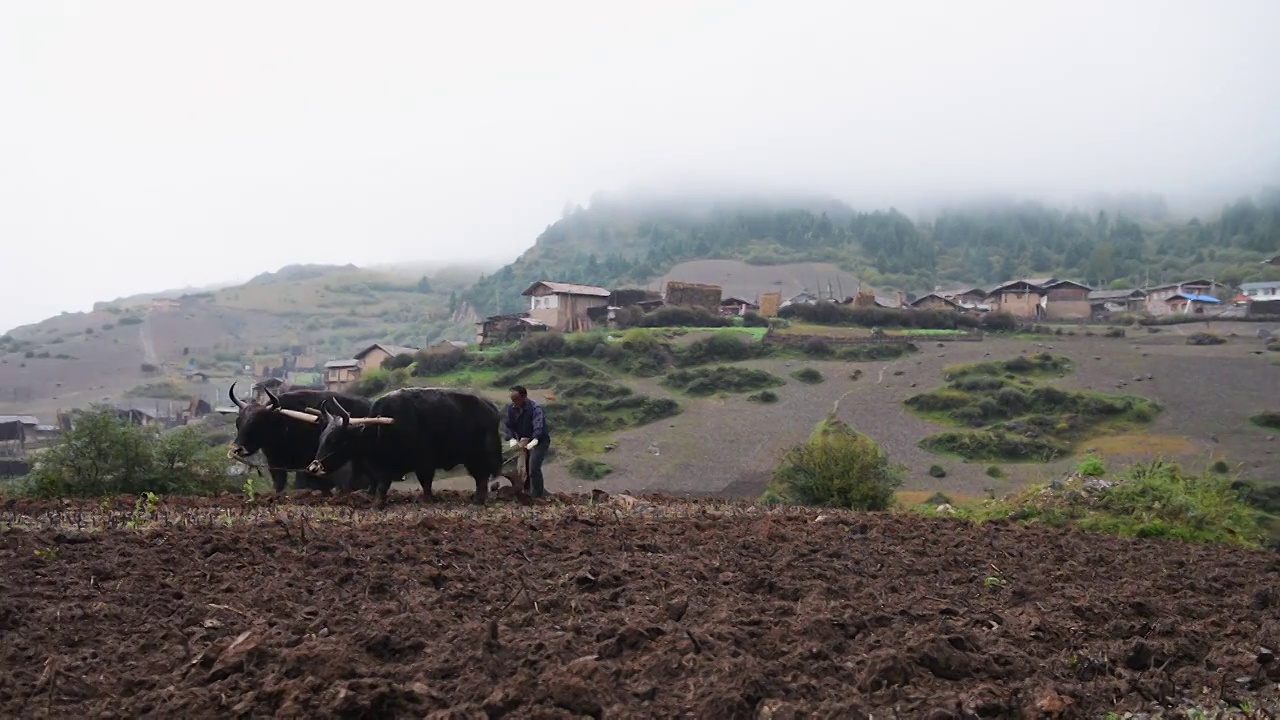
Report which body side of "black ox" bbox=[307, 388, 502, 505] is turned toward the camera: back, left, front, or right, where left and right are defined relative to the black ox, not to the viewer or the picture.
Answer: left

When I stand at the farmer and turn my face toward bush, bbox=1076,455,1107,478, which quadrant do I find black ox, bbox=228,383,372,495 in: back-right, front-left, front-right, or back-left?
back-left

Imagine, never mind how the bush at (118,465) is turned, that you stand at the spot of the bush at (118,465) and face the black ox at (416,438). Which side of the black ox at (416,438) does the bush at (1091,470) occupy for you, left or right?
left

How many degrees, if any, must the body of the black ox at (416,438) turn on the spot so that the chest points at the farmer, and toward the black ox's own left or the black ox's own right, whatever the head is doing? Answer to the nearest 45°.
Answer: approximately 180°

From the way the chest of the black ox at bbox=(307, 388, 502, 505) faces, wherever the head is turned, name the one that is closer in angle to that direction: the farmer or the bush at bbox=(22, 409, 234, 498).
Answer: the bush

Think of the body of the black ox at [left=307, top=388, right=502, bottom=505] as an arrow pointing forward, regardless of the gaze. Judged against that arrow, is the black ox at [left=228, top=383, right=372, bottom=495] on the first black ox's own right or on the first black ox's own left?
on the first black ox's own right

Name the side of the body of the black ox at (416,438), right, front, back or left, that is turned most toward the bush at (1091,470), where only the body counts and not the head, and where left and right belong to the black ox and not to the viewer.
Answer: back

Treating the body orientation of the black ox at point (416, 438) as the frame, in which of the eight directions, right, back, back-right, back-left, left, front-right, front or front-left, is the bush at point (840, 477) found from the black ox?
back-right

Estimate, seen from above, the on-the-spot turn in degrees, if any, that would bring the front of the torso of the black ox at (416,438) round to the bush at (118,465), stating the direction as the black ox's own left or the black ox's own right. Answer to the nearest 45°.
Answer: approximately 45° to the black ox's own right

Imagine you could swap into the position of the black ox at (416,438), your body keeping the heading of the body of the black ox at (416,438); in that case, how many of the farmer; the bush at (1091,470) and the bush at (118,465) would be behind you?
2
